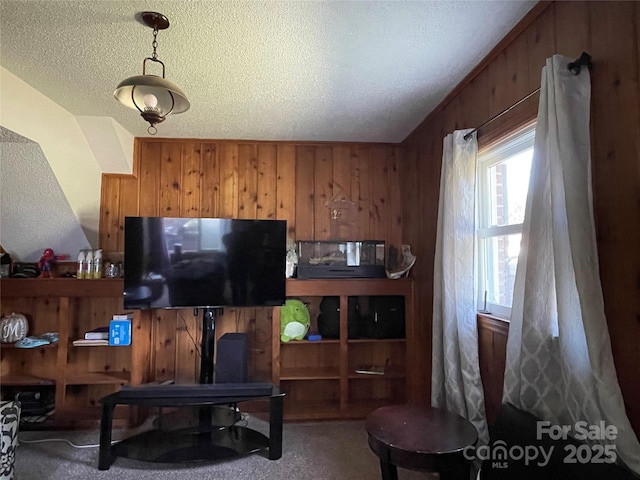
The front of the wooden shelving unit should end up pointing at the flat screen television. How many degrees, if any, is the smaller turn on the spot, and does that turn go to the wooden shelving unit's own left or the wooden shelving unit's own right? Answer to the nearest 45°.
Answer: approximately 45° to the wooden shelving unit's own right

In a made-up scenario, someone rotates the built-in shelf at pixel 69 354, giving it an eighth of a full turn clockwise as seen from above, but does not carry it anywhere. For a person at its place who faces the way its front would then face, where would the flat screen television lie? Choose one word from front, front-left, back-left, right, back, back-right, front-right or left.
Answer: left

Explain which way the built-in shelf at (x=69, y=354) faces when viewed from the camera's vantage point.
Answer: facing the viewer

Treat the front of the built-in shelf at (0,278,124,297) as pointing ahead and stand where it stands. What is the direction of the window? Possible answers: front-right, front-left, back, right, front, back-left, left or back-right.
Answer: front-left

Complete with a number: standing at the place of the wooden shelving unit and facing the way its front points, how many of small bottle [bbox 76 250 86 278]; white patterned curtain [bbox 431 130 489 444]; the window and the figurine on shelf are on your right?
2

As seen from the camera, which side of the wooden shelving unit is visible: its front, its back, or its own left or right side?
front

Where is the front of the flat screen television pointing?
toward the camera

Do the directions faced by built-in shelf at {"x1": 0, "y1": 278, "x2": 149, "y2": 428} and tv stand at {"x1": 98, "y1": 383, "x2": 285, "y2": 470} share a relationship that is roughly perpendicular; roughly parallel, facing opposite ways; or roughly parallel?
roughly parallel

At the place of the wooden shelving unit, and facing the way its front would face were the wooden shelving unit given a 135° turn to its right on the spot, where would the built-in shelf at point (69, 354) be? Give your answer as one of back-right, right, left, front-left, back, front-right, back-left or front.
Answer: front-left

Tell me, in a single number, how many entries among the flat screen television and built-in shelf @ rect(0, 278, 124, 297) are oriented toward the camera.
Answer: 2

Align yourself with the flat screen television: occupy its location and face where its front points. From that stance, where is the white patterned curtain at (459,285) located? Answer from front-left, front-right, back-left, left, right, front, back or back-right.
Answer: front-left

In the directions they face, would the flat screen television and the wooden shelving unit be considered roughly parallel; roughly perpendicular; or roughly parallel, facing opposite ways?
roughly parallel

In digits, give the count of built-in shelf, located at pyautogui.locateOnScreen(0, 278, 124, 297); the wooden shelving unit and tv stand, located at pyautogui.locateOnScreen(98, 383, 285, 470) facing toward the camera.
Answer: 3

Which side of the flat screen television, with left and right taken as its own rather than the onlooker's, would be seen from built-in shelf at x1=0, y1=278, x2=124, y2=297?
right

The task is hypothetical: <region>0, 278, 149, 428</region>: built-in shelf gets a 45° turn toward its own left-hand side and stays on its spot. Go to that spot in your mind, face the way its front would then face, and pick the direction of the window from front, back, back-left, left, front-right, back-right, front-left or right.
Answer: front

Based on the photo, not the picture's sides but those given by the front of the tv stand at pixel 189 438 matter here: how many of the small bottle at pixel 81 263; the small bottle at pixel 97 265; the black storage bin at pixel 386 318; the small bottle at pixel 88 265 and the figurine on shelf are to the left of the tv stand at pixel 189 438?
1
